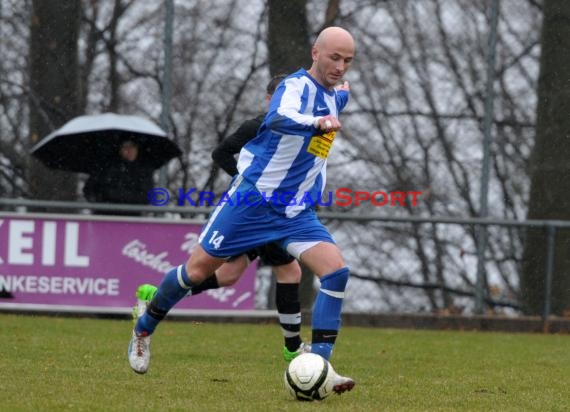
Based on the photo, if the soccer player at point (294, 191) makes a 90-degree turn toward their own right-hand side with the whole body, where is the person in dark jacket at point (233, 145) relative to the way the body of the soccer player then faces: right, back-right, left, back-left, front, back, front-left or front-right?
back-right

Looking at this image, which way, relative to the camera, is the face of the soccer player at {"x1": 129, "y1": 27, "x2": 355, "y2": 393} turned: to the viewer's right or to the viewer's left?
to the viewer's right

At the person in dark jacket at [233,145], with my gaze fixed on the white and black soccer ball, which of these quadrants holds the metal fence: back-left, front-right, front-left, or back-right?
back-left

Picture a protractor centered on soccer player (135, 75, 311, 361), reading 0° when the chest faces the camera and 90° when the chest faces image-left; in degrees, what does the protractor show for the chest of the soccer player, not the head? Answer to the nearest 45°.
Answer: approximately 270°

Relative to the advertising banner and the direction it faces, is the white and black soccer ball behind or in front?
in front

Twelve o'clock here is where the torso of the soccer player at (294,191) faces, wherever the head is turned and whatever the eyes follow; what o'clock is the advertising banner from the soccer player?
The advertising banner is roughly at 7 o'clock from the soccer player.

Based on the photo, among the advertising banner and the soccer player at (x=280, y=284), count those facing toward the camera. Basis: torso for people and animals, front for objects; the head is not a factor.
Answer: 1

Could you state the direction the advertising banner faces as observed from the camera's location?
facing the viewer

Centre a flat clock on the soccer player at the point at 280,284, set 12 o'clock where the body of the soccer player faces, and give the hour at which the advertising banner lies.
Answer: The advertising banner is roughly at 8 o'clock from the soccer player.

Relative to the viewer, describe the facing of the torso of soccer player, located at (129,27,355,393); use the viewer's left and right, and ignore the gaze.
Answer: facing the viewer and to the right of the viewer

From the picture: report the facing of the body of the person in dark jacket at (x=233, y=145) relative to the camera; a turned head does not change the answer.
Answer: to the viewer's right
